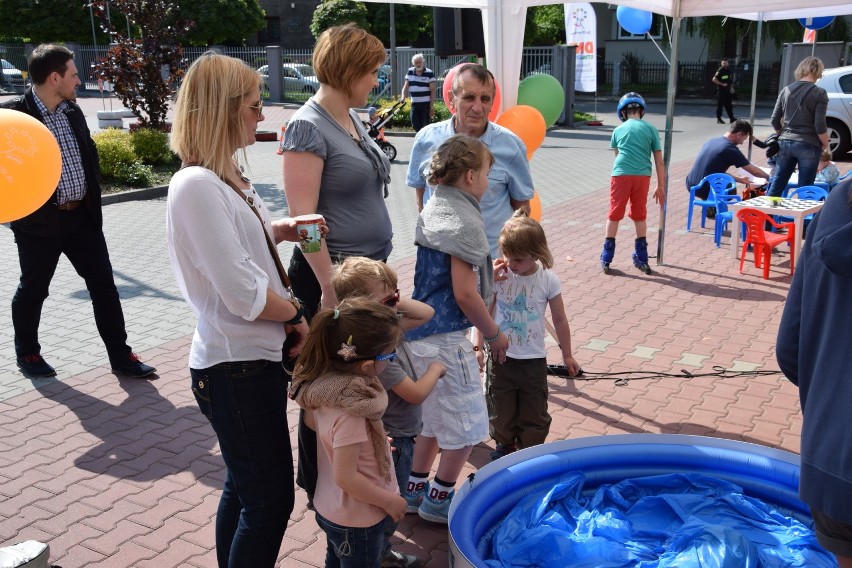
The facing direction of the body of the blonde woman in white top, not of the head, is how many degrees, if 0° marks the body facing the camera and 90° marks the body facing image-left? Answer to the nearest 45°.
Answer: approximately 270°

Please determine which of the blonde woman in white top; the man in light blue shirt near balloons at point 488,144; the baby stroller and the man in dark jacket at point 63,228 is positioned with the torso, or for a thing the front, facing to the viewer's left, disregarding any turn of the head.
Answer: the baby stroller

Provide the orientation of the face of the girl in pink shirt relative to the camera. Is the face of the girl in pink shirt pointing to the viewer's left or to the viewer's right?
to the viewer's right

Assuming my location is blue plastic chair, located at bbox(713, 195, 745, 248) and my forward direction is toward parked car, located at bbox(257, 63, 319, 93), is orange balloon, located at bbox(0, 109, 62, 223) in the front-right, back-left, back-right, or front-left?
back-left

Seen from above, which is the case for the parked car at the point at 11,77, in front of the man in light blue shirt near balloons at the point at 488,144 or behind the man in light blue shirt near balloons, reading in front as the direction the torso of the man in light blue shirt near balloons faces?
behind

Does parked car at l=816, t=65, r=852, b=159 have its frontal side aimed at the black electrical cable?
no

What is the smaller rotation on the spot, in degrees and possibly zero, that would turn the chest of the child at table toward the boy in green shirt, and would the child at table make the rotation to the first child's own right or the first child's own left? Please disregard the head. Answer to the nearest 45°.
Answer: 0° — they already face them

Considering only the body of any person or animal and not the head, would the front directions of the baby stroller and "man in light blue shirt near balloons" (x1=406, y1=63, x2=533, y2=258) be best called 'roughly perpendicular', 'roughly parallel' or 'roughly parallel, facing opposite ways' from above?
roughly perpendicular

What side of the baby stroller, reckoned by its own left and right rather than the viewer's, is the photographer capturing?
left

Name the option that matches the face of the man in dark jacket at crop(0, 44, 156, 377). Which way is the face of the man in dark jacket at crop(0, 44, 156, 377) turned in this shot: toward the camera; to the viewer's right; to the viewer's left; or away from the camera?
to the viewer's right

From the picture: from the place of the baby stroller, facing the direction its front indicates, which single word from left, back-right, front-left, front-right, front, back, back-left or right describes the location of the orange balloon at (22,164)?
left

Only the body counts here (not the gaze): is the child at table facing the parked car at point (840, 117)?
no
